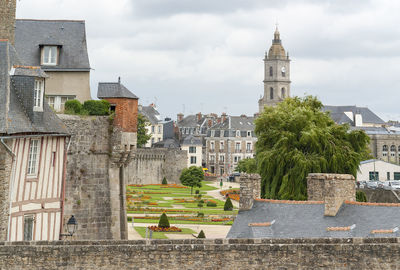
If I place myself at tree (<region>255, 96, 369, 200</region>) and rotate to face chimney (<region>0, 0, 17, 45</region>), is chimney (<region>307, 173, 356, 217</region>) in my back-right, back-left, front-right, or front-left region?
front-left

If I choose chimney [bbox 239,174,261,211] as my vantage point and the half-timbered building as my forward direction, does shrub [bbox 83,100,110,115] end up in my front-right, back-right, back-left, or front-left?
front-right

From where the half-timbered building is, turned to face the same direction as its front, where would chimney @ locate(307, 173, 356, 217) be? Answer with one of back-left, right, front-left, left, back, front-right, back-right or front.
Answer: front-left

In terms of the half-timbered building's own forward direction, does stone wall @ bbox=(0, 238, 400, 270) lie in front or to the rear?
in front

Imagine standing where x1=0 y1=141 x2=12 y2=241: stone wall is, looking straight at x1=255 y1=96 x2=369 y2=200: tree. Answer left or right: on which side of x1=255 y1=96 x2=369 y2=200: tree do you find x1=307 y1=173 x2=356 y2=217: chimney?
right

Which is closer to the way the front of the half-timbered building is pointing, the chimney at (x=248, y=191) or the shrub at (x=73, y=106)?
the chimney

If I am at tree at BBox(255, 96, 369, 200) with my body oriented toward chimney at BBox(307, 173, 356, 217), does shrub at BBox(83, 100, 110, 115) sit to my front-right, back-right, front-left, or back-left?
front-right

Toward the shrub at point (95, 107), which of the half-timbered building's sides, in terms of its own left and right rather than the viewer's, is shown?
left

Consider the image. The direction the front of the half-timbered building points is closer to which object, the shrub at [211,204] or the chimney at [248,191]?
the chimney

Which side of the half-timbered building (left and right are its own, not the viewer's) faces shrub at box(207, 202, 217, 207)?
left

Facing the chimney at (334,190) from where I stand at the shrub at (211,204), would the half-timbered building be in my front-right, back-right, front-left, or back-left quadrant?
front-right

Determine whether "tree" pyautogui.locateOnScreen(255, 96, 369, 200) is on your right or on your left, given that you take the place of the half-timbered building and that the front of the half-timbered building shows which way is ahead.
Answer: on your left

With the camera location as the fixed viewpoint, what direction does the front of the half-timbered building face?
facing the viewer and to the right of the viewer
